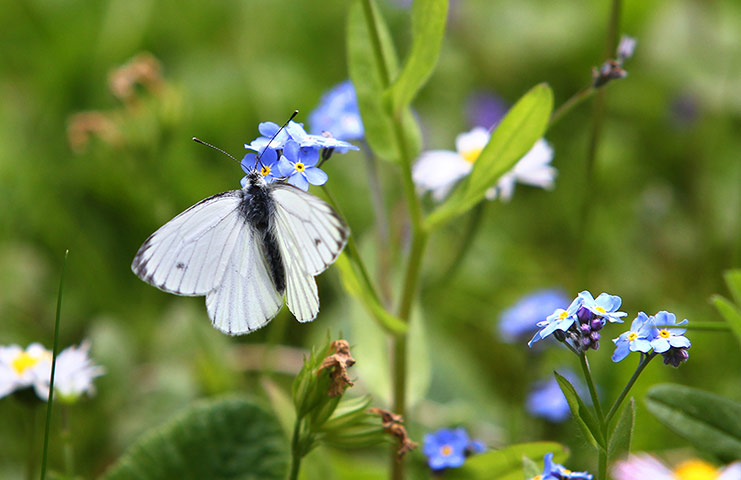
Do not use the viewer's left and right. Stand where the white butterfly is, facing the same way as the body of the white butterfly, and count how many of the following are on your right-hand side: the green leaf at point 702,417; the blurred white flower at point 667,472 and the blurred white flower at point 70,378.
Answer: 2

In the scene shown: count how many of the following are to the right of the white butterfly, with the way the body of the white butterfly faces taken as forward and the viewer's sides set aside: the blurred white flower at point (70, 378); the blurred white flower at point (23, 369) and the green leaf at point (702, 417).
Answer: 1

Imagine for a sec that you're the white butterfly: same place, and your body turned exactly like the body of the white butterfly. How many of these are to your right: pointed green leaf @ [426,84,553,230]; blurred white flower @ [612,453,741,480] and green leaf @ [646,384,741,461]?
3

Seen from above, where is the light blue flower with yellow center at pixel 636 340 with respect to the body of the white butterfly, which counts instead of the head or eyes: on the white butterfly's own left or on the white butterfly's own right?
on the white butterfly's own right

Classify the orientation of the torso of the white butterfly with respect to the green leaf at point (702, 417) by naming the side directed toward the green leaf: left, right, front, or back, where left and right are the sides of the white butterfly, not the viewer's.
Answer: right

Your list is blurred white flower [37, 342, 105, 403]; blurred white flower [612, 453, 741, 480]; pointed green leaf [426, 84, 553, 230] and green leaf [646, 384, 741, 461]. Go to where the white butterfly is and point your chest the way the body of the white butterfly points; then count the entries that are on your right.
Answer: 3

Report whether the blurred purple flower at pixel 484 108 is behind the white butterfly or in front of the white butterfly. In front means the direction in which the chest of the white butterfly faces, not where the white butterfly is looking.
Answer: in front

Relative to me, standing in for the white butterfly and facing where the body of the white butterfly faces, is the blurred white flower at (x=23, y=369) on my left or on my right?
on my left

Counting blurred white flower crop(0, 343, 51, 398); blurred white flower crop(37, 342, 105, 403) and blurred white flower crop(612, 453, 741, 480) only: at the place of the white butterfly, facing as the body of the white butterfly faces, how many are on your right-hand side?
1

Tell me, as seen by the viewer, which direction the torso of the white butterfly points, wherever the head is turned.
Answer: away from the camera

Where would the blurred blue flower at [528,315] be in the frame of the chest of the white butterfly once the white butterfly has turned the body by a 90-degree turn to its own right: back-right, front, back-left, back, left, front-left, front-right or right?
front-left
